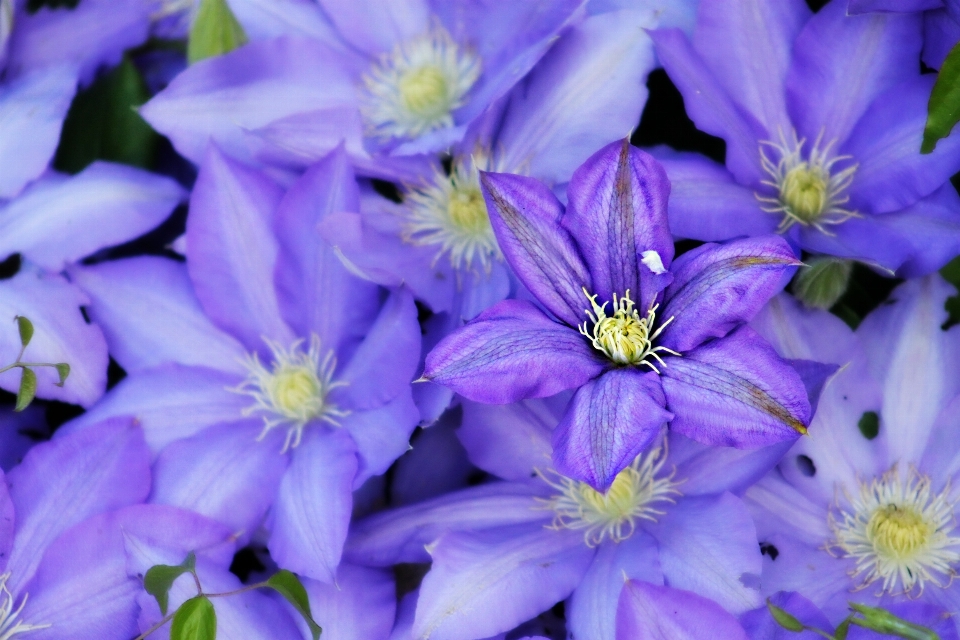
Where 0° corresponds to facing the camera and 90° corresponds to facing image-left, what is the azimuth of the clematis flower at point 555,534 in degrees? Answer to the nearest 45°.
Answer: approximately 0°
